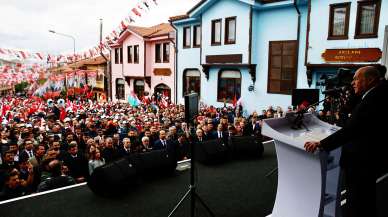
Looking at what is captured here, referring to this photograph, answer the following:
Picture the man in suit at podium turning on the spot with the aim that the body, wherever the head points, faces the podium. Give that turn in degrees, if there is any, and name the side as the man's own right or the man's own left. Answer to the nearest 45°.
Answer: approximately 45° to the man's own right

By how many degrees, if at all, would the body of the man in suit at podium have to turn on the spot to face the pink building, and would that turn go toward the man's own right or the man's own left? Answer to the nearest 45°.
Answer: approximately 45° to the man's own right

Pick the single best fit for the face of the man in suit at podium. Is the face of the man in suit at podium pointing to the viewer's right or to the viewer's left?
to the viewer's left

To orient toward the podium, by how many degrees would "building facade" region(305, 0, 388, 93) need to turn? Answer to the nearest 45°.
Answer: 0° — it already faces it

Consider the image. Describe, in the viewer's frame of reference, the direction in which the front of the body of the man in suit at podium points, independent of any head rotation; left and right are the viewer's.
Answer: facing to the left of the viewer

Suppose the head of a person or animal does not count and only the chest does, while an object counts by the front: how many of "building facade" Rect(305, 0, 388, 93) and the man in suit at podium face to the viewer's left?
1

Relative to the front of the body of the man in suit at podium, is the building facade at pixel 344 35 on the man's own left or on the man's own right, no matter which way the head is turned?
on the man's own right

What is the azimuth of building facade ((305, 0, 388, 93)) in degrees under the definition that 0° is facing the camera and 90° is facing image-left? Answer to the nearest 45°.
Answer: approximately 0°

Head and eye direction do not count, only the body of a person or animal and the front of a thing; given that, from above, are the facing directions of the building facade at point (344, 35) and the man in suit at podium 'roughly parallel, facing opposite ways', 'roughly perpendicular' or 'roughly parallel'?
roughly perpendicular
